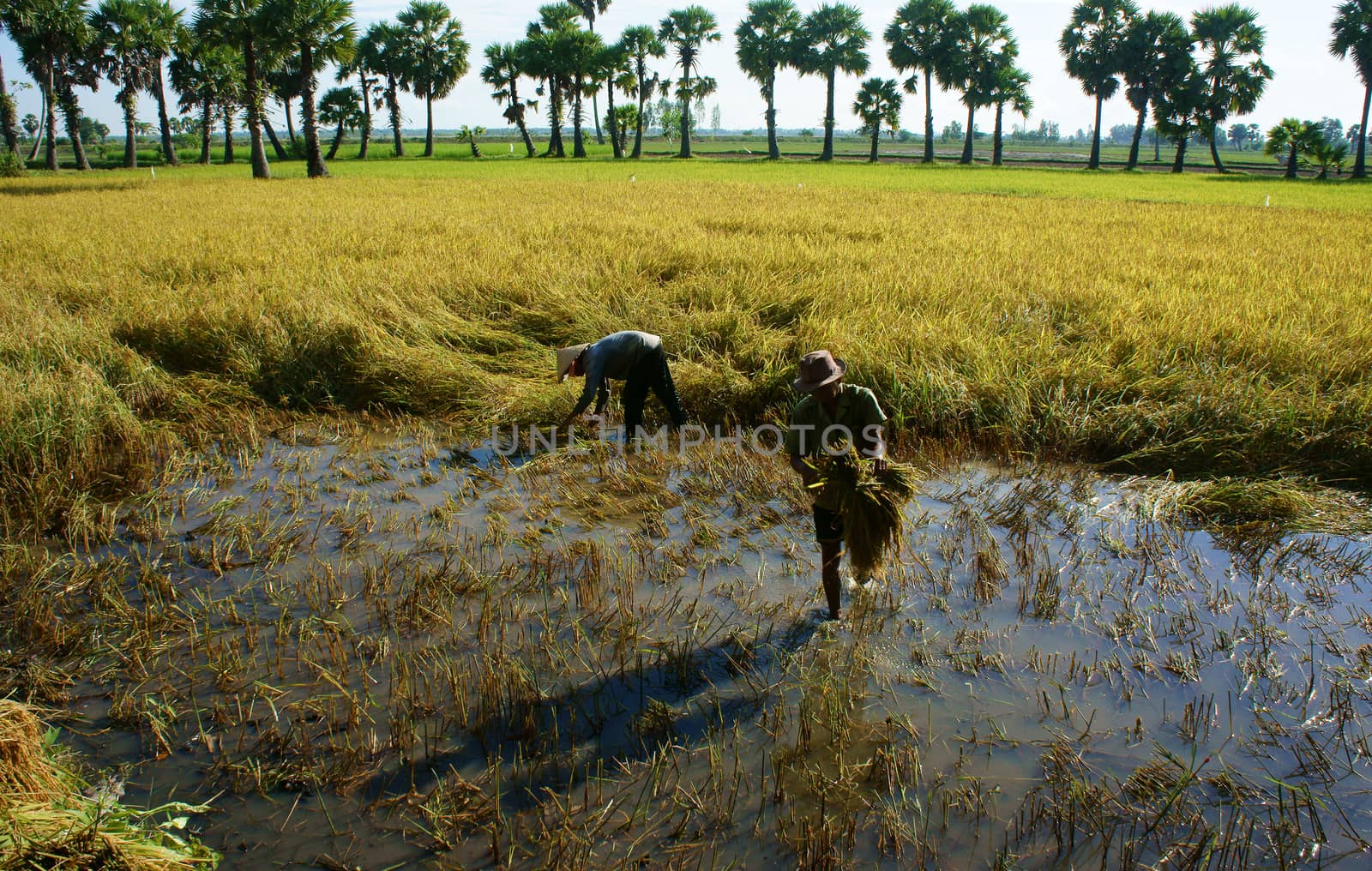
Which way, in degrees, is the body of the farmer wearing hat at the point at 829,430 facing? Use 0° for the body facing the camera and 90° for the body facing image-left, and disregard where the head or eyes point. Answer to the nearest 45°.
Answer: approximately 0°

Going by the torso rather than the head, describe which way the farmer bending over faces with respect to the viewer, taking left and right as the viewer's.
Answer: facing to the left of the viewer

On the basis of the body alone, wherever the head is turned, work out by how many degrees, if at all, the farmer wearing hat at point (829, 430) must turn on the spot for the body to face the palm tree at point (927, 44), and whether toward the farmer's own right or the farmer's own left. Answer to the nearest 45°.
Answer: approximately 180°

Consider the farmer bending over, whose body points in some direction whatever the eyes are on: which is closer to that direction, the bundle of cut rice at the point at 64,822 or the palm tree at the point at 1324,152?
the bundle of cut rice

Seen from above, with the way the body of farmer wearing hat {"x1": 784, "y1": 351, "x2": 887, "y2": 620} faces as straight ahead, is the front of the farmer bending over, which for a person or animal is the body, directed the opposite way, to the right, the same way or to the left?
to the right

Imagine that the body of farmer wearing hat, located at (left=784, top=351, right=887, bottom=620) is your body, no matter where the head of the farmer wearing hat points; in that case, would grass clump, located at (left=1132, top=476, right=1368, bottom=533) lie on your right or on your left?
on your left

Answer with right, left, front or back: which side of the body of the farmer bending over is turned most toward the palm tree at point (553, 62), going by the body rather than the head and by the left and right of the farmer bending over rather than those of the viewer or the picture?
right

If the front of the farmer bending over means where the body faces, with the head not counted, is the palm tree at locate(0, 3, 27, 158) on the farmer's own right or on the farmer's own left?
on the farmer's own right

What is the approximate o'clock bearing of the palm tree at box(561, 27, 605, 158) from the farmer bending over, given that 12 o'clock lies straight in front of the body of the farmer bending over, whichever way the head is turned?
The palm tree is roughly at 3 o'clock from the farmer bending over.

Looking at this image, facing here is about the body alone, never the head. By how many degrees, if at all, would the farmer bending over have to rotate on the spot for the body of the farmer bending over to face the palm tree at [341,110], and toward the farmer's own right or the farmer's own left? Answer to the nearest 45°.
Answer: approximately 90° to the farmer's own right

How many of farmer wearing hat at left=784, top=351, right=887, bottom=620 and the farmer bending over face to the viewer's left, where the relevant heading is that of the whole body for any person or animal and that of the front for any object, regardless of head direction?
1

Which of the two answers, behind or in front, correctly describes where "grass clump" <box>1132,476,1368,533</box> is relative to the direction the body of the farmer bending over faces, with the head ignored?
behind
